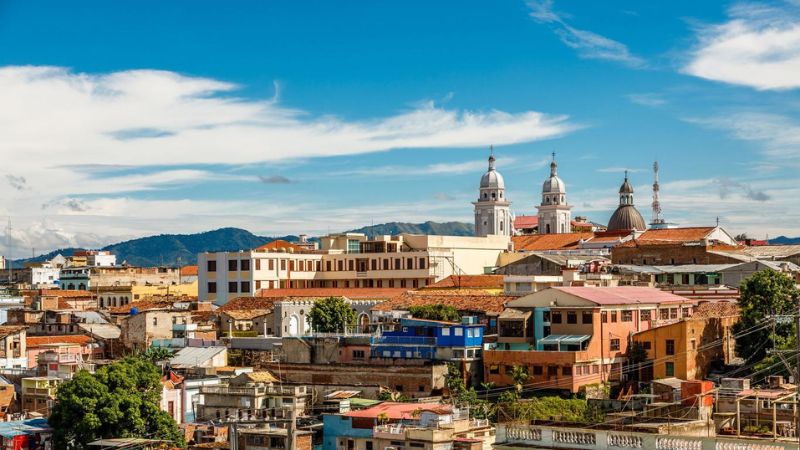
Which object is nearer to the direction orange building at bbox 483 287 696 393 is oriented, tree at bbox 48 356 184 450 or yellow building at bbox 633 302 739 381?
the tree

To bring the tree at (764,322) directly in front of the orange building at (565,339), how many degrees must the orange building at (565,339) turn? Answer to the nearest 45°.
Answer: approximately 135° to its left

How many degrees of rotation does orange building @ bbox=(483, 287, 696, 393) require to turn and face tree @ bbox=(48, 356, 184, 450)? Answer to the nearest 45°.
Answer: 0° — it already faces it

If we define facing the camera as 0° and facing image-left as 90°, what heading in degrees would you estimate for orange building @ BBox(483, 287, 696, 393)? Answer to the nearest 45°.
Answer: approximately 45°
